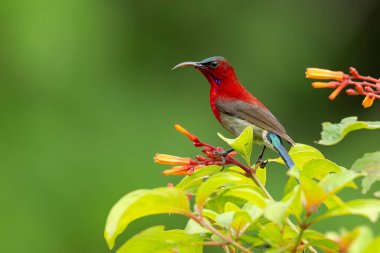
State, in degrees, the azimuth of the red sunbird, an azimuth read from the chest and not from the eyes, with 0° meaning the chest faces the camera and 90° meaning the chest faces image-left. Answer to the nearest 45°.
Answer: approximately 90°
